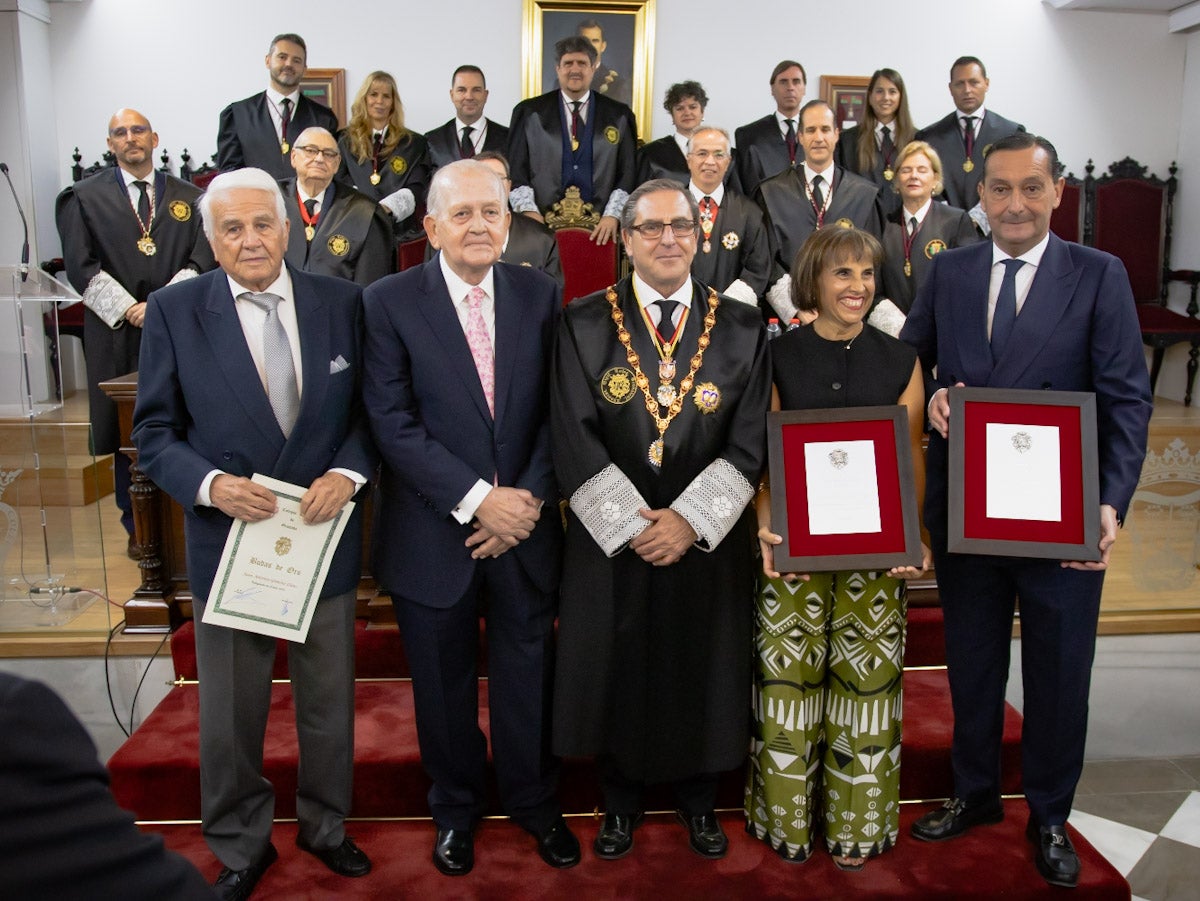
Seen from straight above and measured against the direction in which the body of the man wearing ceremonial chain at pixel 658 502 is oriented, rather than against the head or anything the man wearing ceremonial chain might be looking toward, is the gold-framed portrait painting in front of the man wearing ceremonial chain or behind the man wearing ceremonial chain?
behind

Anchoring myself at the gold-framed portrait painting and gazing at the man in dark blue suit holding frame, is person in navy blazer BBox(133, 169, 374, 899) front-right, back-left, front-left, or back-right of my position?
front-right

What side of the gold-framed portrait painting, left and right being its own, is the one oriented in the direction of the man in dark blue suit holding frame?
front

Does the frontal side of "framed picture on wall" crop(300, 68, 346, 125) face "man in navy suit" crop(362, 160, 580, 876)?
yes

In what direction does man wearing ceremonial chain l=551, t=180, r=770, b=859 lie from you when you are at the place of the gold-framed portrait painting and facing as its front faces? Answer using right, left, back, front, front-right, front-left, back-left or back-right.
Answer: front

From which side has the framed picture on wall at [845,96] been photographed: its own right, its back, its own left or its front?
front

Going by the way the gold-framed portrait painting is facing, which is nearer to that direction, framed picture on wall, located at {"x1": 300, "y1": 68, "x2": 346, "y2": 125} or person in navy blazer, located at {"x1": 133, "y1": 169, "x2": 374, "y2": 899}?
the person in navy blazer

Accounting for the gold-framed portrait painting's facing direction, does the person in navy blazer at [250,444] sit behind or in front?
in front

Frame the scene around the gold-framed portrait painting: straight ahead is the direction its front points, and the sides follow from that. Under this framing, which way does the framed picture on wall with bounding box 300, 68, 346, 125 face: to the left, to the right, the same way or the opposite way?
the same way

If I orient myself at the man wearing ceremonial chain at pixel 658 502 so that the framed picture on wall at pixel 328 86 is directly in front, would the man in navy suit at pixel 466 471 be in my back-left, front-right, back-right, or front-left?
front-left

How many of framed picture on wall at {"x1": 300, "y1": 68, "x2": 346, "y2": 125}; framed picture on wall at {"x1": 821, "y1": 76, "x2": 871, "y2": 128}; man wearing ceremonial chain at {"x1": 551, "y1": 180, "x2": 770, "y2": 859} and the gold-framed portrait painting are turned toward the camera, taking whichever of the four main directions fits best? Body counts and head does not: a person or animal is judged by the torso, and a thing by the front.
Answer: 4

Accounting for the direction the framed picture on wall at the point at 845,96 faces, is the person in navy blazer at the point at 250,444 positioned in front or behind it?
in front

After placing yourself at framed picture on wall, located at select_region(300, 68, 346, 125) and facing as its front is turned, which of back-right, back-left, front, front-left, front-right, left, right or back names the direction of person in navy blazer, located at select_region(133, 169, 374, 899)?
front

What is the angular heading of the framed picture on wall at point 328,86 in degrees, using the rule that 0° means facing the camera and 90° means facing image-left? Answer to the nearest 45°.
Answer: approximately 0°

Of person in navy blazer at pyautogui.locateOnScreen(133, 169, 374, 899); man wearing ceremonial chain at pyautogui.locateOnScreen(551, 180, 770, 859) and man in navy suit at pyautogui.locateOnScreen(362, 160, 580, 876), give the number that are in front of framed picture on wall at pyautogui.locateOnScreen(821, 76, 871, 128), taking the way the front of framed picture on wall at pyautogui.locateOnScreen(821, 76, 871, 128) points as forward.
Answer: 3

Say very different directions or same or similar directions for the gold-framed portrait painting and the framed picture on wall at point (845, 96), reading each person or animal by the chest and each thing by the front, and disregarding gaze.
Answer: same or similar directions

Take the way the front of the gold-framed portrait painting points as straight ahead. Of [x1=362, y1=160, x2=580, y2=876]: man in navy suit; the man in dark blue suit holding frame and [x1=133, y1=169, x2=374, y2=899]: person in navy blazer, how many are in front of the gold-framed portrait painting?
3

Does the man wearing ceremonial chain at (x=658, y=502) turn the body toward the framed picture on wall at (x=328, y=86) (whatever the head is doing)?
no
